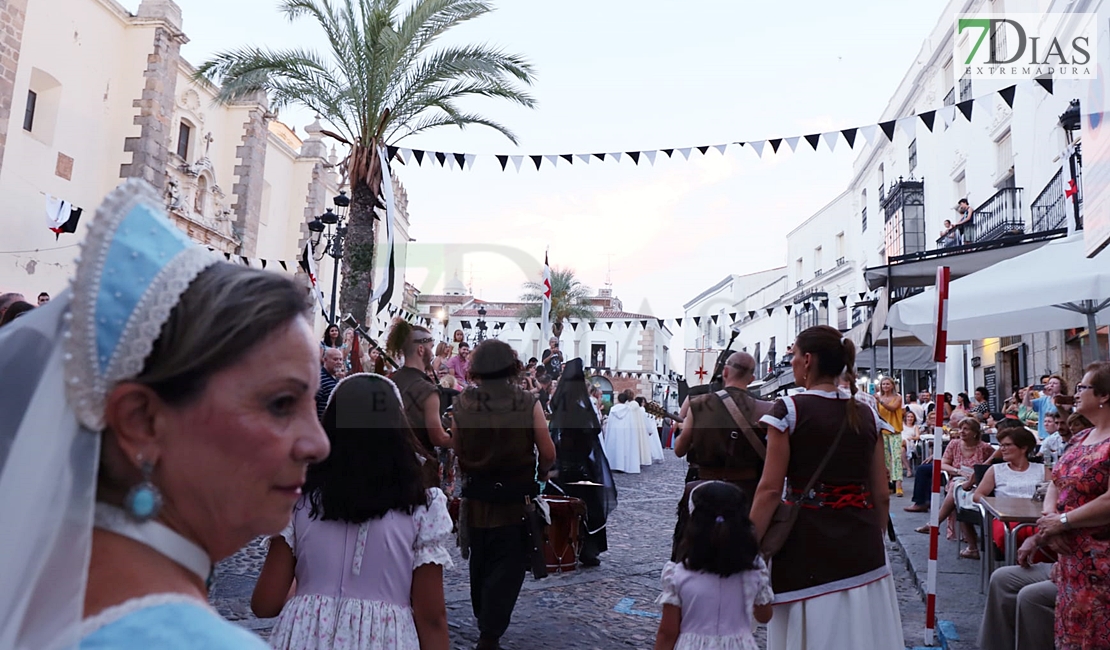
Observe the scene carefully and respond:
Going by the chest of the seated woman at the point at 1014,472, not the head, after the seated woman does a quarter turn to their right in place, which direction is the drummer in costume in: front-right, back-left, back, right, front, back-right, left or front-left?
left

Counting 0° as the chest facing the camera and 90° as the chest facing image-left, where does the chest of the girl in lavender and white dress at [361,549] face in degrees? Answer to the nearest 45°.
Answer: approximately 180°

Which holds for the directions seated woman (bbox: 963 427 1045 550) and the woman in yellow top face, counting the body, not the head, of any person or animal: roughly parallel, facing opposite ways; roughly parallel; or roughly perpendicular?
roughly parallel

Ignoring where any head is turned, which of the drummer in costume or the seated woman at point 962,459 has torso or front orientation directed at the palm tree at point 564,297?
the drummer in costume

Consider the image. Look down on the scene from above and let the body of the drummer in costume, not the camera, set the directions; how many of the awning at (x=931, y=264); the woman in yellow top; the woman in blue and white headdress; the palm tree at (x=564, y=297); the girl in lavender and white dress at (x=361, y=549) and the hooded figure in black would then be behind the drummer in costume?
2

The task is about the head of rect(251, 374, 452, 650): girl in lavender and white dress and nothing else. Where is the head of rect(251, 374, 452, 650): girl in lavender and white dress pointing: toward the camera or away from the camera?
away from the camera

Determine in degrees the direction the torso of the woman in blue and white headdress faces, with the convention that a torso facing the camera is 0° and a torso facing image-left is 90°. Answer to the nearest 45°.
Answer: approximately 270°

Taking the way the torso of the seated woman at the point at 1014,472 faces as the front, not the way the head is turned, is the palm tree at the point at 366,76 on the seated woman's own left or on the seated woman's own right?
on the seated woman's own right

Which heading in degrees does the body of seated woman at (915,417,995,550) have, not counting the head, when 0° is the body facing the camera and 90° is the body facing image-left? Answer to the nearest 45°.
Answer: approximately 45°

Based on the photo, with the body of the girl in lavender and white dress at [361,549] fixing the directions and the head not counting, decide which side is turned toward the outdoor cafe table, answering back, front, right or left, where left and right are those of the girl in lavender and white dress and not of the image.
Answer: right

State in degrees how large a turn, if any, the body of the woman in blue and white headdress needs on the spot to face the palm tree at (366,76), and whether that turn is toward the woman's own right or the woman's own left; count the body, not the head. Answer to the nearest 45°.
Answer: approximately 90° to the woman's own left

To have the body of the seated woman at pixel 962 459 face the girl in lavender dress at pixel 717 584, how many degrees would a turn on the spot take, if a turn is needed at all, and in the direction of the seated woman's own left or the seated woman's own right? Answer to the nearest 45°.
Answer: approximately 45° to the seated woman's own left

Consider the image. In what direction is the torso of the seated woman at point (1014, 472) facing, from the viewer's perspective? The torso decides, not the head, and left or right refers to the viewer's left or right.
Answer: facing the viewer and to the left of the viewer

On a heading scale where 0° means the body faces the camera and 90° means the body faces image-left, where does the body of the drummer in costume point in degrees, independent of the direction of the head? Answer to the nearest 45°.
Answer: approximately 180°

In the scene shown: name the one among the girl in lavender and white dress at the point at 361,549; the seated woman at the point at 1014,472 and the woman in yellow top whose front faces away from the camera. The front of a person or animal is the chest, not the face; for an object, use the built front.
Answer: the girl in lavender and white dress

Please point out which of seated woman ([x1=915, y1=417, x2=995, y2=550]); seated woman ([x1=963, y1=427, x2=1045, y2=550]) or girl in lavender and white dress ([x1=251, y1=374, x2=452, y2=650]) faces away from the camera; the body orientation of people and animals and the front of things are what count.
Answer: the girl in lavender and white dress

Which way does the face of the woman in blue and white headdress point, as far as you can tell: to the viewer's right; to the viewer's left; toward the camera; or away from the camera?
to the viewer's right

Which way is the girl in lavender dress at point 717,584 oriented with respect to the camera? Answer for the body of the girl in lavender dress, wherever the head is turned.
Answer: away from the camera

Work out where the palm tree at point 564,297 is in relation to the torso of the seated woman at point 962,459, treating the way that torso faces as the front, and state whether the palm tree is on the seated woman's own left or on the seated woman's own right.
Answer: on the seated woman's own right
